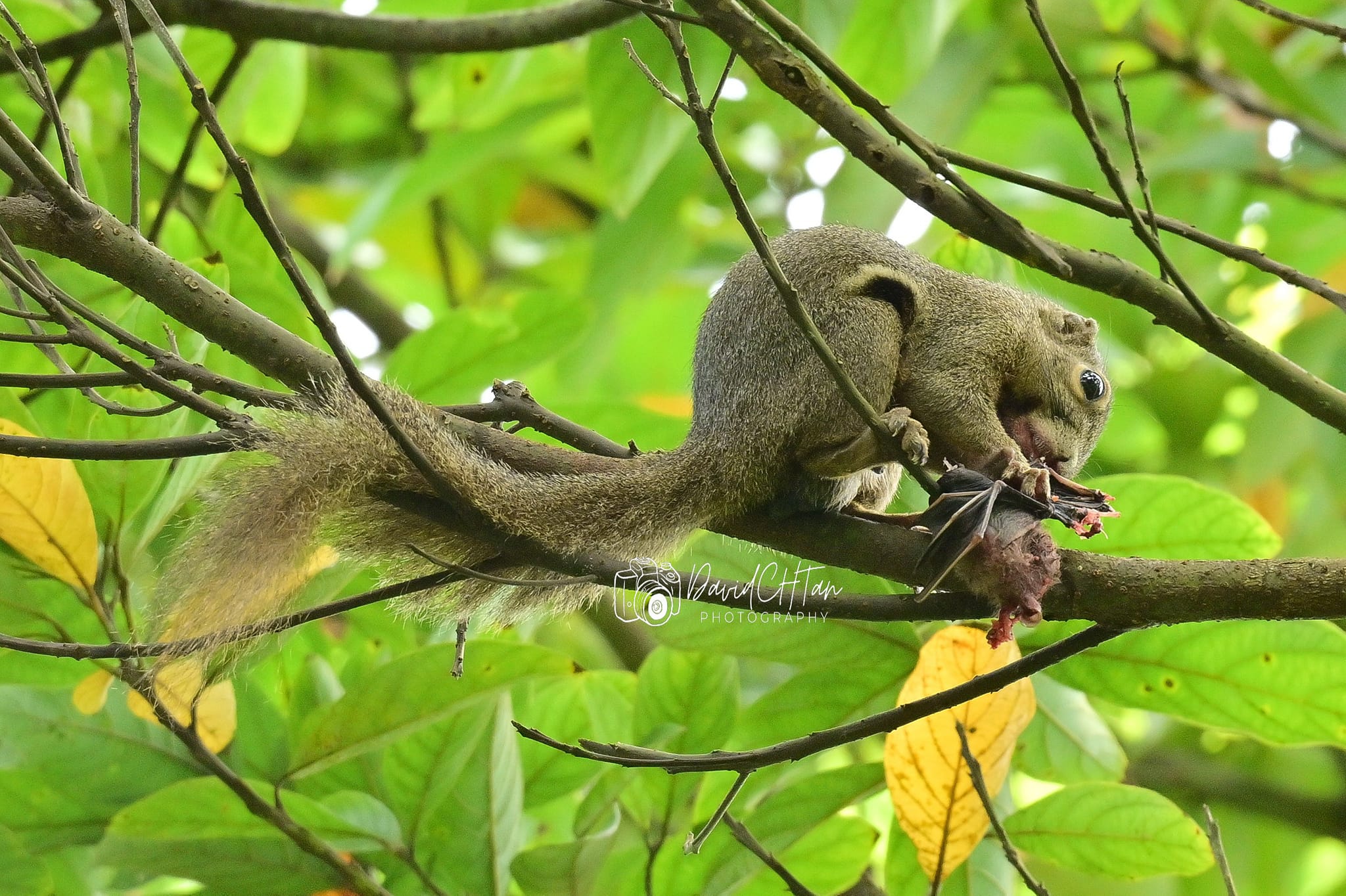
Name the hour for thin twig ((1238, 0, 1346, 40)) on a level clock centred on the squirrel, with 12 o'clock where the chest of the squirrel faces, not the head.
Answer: The thin twig is roughly at 1 o'clock from the squirrel.

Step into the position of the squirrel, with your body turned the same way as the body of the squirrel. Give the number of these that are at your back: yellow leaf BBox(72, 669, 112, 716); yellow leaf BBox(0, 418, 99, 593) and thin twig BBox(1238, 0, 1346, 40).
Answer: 2

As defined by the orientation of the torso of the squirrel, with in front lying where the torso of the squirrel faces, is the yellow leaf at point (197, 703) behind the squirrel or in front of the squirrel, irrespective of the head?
behind

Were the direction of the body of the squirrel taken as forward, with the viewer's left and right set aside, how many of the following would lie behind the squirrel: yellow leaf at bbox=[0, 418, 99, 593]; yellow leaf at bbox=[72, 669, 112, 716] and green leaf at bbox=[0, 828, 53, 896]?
3

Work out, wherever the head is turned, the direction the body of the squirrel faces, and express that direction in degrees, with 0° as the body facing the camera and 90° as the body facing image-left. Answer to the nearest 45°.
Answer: approximately 270°

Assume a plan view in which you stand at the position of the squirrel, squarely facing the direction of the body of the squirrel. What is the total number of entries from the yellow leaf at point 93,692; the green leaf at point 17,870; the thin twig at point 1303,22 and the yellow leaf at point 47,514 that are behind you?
3

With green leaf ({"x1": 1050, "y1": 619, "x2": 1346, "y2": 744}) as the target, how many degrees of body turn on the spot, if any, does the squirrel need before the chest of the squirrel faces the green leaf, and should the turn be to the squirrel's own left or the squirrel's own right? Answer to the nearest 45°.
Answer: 0° — it already faces it

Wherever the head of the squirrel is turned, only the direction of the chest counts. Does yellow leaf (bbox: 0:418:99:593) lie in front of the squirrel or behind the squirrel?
behind
